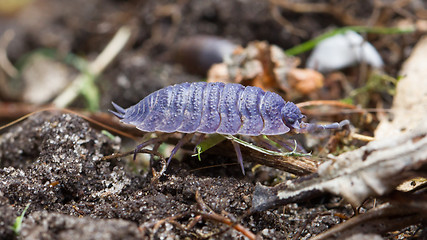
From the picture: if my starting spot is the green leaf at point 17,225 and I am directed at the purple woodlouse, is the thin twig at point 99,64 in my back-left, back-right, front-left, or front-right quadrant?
front-left

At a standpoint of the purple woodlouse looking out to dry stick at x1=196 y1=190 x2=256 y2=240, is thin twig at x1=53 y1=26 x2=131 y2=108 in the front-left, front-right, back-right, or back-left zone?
back-right

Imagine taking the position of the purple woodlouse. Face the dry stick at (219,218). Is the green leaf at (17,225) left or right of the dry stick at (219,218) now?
right

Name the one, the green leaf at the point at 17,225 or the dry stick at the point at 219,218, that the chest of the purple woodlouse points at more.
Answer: the dry stick

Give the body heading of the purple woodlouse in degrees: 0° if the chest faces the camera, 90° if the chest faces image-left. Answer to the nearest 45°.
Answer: approximately 270°

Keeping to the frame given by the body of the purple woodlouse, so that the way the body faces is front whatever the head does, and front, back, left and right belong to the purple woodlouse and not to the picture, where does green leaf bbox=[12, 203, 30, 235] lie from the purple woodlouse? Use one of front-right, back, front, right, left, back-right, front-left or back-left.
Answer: back-right

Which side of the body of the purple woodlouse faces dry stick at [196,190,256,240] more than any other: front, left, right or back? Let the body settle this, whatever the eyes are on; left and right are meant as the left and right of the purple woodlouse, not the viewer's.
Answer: right

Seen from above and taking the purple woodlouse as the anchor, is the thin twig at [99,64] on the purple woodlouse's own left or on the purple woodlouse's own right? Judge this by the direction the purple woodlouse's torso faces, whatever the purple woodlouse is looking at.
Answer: on the purple woodlouse's own left
